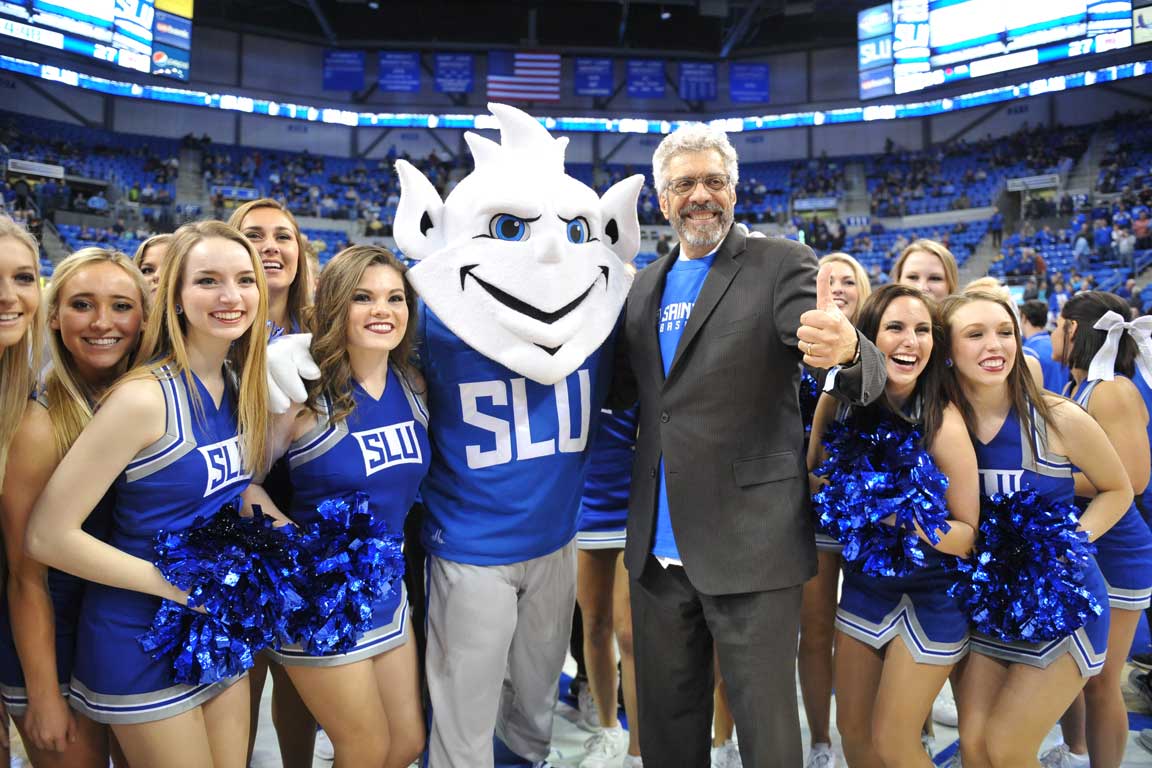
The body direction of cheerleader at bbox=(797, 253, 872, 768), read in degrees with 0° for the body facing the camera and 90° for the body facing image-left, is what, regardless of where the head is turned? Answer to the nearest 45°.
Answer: approximately 0°

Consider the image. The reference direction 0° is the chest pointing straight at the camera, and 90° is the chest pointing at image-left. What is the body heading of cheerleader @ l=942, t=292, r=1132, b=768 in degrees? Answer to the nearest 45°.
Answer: approximately 45°

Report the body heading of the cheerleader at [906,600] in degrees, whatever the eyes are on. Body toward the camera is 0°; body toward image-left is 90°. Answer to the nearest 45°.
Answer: approximately 45°

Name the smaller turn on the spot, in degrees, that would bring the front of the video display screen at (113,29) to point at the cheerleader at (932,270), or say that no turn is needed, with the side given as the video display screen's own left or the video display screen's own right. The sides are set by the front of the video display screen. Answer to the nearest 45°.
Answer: approximately 45° to the video display screen's own right

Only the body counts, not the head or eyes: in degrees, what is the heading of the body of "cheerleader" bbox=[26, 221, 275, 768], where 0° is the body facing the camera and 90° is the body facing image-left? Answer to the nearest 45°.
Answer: approximately 315°

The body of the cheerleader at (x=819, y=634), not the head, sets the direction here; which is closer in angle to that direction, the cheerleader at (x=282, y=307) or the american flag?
the cheerleader

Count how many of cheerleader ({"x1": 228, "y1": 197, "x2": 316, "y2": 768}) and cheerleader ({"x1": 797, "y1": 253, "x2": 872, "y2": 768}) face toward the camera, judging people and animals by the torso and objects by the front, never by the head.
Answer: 2

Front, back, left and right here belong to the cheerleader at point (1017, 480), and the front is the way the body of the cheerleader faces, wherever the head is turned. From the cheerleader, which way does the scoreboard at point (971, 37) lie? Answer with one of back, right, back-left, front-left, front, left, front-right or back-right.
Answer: back-right

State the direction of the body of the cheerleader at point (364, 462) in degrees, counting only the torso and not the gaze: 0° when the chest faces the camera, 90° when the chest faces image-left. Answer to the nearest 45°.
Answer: approximately 315°

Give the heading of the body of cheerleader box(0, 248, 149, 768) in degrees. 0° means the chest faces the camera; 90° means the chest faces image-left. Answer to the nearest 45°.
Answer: approximately 315°
